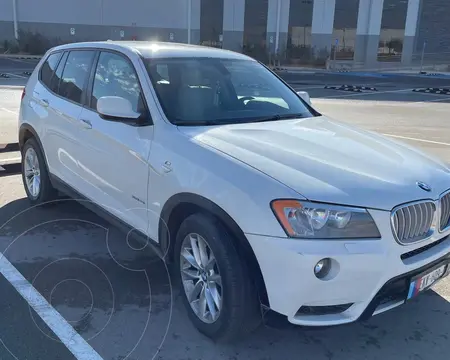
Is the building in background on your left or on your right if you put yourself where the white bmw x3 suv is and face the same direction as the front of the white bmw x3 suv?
on your left

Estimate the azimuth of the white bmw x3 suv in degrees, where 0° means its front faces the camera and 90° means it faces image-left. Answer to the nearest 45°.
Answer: approximately 315°

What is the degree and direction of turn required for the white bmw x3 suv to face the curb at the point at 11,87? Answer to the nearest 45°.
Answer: approximately 180°

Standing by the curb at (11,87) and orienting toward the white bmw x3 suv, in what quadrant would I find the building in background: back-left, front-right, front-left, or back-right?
back-left

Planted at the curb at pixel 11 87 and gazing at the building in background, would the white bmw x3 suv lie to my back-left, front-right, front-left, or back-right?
back-right

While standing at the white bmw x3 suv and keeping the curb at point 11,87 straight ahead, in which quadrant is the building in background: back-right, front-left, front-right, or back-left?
front-right

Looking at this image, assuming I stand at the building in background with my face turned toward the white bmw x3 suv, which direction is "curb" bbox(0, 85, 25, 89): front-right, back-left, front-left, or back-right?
front-right

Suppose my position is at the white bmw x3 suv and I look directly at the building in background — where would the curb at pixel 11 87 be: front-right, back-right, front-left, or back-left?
front-left
